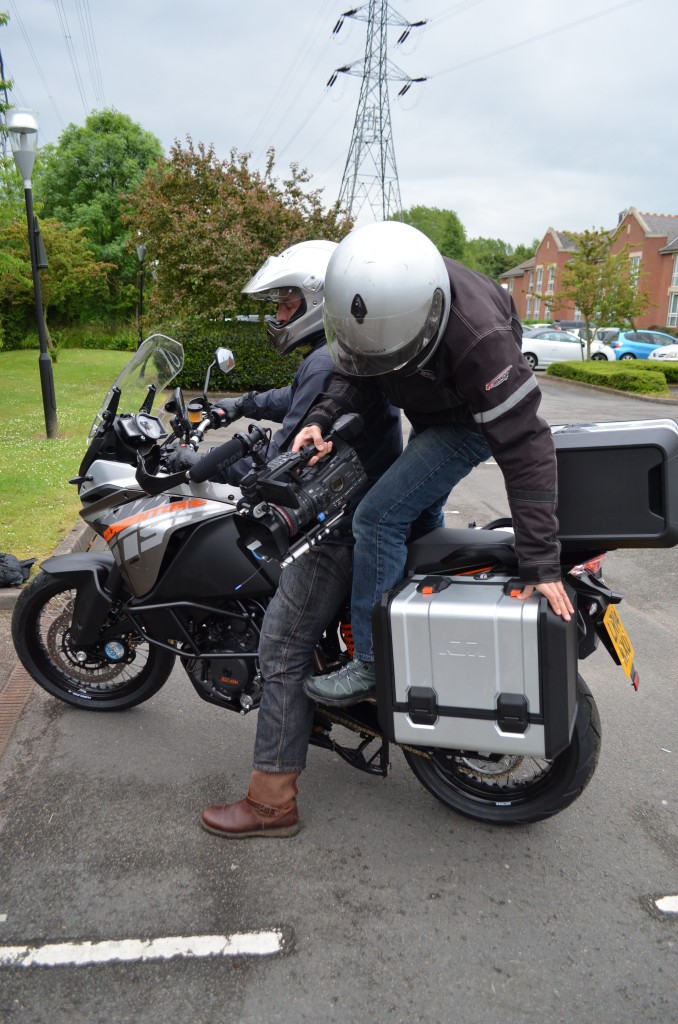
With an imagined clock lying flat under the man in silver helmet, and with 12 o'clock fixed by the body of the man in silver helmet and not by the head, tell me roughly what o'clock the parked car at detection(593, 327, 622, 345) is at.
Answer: The parked car is roughly at 5 o'clock from the man in silver helmet.

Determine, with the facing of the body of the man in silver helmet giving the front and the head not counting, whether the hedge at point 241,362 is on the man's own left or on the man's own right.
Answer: on the man's own right

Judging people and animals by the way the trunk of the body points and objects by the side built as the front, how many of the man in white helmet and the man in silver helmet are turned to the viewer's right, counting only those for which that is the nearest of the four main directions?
0

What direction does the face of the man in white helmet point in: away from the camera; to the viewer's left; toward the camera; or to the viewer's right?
to the viewer's left

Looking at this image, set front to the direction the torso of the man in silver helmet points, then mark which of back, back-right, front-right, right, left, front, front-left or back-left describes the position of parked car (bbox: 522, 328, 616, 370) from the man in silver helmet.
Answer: back-right

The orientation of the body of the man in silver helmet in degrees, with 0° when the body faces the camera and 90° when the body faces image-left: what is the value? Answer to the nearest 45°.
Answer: approximately 45°

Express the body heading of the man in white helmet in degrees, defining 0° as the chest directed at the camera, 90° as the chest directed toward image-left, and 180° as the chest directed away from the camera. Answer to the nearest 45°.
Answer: approximately 90°

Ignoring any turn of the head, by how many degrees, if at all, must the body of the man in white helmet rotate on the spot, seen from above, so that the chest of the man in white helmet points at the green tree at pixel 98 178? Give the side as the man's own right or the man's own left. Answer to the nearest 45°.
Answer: approximately 90° to the man's own right
